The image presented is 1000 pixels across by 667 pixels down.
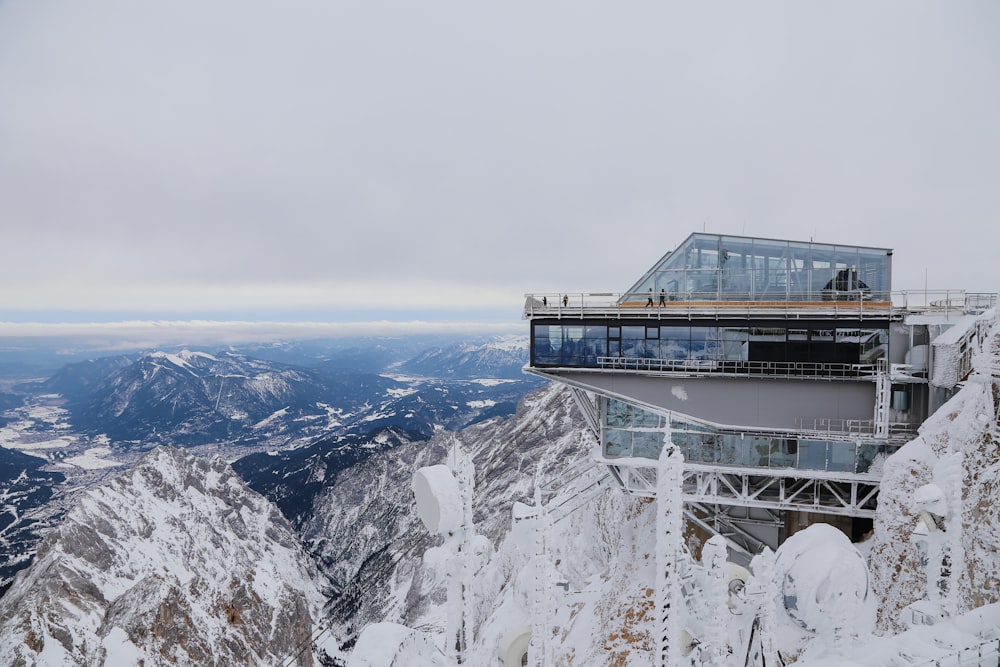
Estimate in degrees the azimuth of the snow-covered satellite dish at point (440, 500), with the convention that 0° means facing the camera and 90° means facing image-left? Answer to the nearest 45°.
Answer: approximately 45°

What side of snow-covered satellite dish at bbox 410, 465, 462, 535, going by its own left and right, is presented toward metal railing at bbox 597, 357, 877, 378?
back

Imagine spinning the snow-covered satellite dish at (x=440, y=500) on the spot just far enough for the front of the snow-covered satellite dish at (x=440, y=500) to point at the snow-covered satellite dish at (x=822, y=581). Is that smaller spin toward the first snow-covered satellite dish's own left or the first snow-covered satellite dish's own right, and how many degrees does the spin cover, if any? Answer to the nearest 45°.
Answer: approximately 135° to the first snow-covered satellite dish's own left

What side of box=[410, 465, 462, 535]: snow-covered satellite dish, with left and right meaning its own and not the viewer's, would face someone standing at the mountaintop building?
back
